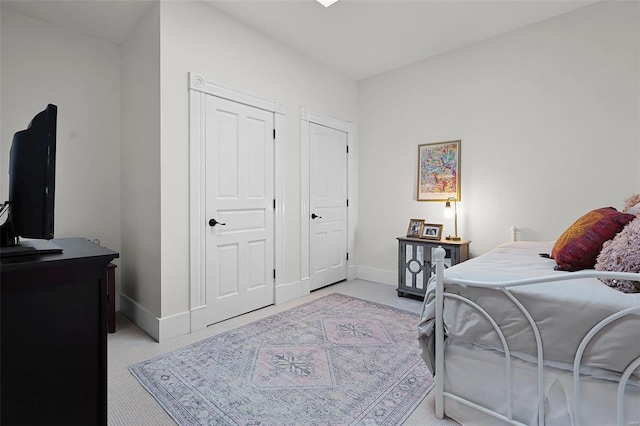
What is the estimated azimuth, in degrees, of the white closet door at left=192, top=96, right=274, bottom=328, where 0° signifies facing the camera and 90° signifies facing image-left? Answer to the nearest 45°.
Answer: approximately 315°

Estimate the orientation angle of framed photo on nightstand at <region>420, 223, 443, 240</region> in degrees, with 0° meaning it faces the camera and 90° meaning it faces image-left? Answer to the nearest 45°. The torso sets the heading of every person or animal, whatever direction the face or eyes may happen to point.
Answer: approximately 0°

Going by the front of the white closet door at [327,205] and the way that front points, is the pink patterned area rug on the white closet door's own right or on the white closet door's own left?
on the white closet door's own right

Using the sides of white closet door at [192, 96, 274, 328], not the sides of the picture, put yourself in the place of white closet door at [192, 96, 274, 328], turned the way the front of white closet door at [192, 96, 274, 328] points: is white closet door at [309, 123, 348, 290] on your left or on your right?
on your left

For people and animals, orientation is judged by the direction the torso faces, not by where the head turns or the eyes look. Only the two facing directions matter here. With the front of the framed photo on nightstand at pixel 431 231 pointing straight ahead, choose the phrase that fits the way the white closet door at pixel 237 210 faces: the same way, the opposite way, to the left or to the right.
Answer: to the left

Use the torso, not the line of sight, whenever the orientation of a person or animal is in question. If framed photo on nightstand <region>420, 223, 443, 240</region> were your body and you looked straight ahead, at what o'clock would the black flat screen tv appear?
The black flat screen tv is roughly at 1 o'clock from the framed photo on nightstand.

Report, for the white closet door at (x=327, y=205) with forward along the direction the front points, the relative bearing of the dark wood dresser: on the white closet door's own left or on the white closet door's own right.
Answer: on the white closet door's own right

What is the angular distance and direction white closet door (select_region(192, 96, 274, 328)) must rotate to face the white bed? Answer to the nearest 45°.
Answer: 0° — it already faces it
